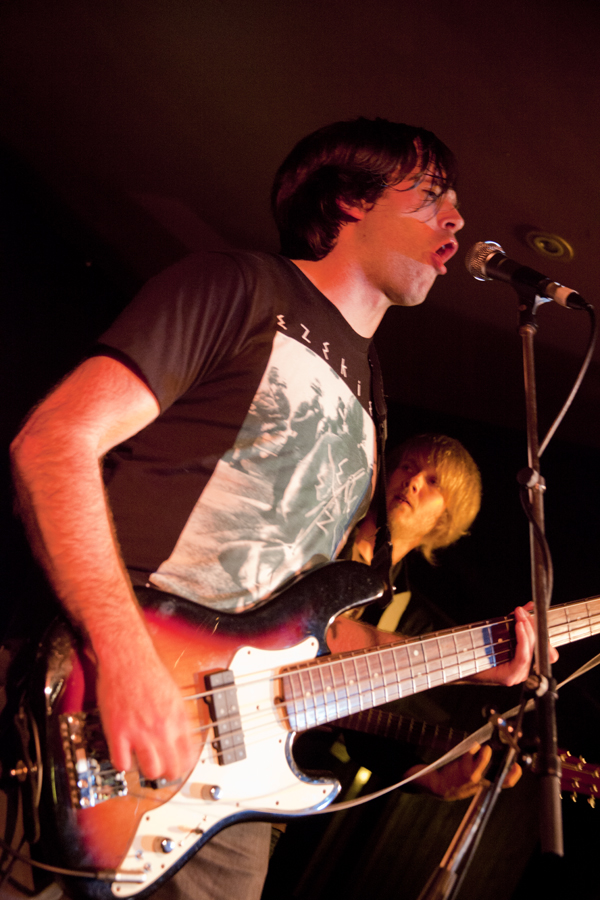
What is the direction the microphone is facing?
to the viewer's left
